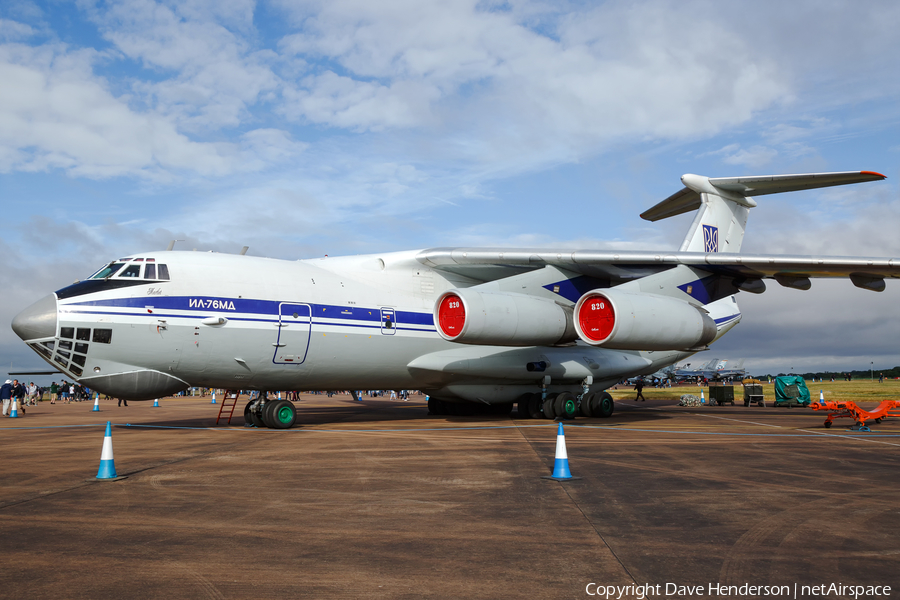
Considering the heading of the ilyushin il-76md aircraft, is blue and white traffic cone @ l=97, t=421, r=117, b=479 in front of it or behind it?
in front

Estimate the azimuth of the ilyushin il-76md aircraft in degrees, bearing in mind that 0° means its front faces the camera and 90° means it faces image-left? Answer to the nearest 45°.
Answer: approximately 45°

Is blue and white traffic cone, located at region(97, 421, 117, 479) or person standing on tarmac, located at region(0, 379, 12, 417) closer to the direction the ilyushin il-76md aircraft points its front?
the person standing on tarmac

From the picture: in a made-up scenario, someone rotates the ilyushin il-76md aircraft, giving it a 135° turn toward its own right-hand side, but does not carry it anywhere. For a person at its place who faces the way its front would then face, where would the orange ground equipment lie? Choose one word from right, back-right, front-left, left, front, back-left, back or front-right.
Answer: right

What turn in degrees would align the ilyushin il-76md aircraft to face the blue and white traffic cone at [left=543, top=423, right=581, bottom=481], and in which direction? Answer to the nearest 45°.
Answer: approximately 45° to its left
